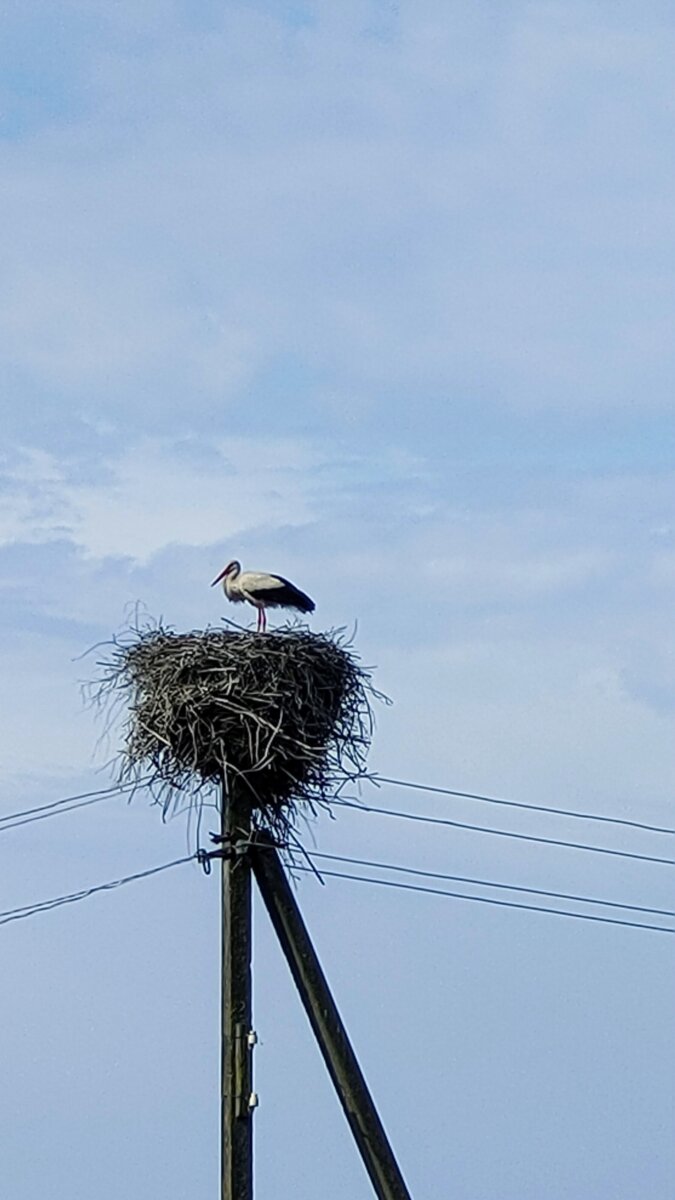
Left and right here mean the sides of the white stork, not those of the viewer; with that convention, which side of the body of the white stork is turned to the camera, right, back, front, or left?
left
